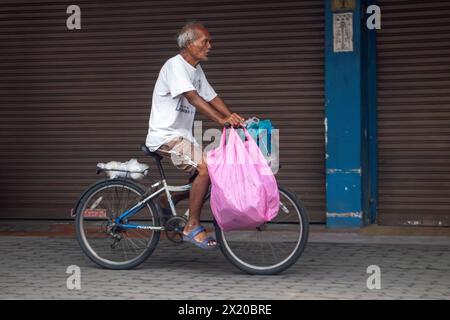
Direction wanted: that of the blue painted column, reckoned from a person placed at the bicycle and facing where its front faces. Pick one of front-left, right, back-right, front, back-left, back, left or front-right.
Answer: front-left

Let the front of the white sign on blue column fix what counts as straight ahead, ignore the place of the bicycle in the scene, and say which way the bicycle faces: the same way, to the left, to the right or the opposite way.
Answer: to the left

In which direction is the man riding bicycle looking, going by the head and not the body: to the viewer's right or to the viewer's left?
to the viewer's right

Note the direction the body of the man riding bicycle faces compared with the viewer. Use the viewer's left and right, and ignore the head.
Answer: facing to the right of the viewer

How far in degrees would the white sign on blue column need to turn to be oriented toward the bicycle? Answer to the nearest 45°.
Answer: approximately 45° to its right

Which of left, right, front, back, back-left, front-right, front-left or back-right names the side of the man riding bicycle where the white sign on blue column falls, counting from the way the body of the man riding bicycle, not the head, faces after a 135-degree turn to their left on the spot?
right

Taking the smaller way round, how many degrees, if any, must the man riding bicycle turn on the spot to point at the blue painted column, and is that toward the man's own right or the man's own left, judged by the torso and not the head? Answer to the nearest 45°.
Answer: approximately 45° to the man's own left

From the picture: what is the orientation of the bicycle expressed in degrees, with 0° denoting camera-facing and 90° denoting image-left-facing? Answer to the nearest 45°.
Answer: approximately 270°

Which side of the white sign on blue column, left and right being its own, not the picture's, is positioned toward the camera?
front

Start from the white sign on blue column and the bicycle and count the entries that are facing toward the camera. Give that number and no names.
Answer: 1
